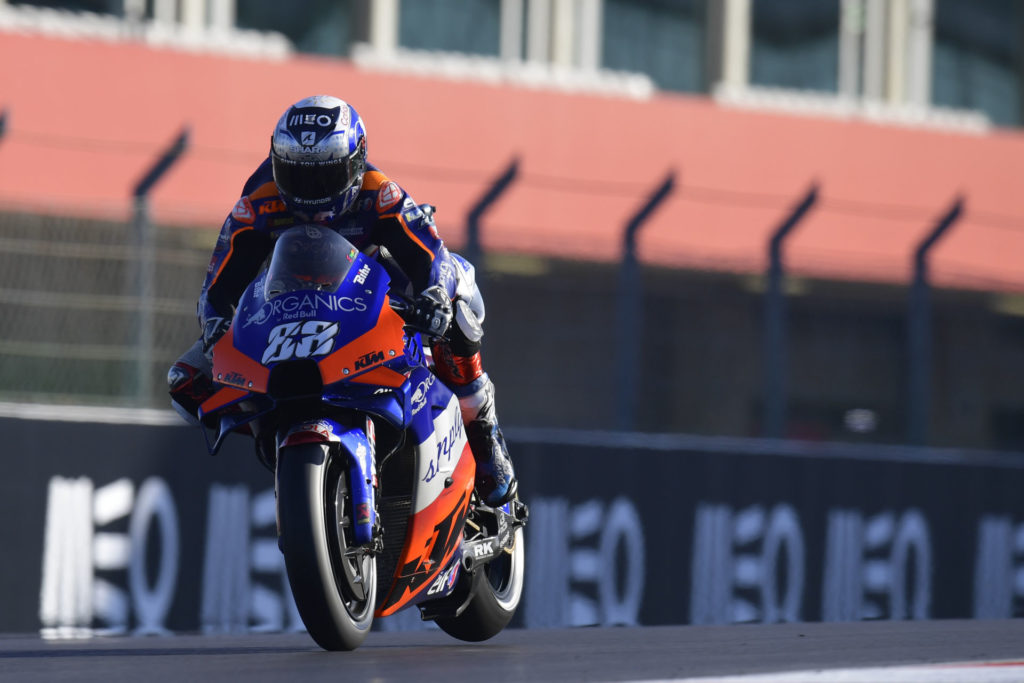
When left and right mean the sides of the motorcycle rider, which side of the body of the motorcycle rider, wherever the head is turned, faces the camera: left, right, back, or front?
front

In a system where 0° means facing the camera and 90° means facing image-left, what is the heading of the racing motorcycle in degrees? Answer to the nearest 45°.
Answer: approximately 45°
